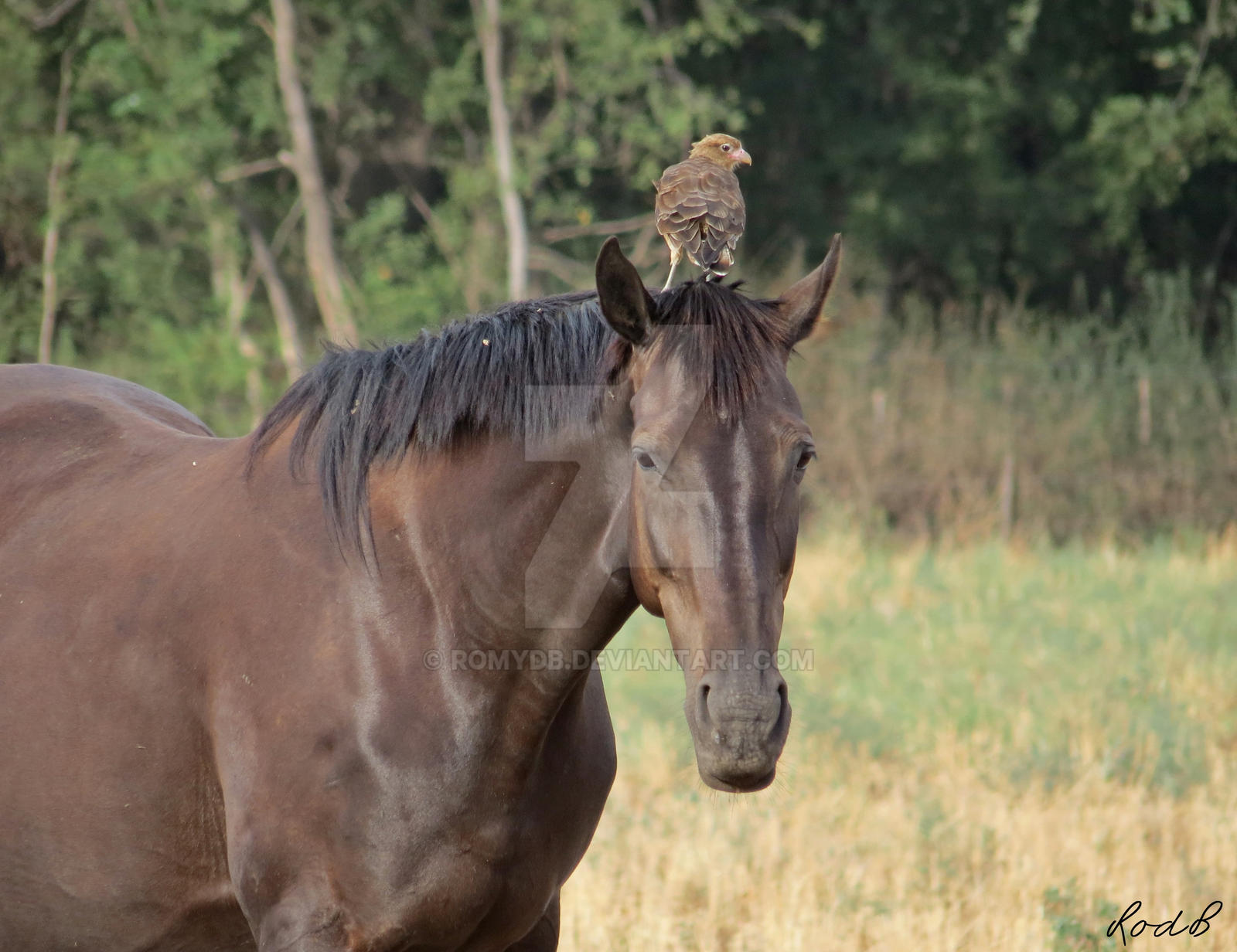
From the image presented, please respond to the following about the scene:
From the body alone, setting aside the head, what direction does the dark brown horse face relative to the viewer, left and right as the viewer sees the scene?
facing the viewer and to the right of the viewer

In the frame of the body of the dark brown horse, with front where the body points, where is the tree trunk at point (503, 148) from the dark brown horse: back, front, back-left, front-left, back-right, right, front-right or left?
back-left

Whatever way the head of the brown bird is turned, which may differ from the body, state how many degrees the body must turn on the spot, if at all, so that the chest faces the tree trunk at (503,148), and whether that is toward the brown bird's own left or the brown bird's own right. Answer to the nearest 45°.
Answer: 0° — it already faces it

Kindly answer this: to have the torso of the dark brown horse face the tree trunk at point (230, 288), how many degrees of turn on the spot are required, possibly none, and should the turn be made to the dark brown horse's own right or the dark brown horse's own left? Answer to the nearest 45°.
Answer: approximately 135° to the dark brown horse's own left

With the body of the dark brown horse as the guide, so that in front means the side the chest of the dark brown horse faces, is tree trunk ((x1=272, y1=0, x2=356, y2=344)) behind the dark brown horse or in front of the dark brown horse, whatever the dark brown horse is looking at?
behind

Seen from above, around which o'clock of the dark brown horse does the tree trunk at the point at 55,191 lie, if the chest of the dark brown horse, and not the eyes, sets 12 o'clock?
The tree trunk is roughly at 7 o'clock from the dark brown horse.

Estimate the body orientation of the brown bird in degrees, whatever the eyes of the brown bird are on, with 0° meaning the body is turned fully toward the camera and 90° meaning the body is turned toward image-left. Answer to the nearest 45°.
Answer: approximately 180°

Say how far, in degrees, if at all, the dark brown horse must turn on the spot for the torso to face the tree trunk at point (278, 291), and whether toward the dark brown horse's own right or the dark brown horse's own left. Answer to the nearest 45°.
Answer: approximately 135° to the dark brown horse's own left
